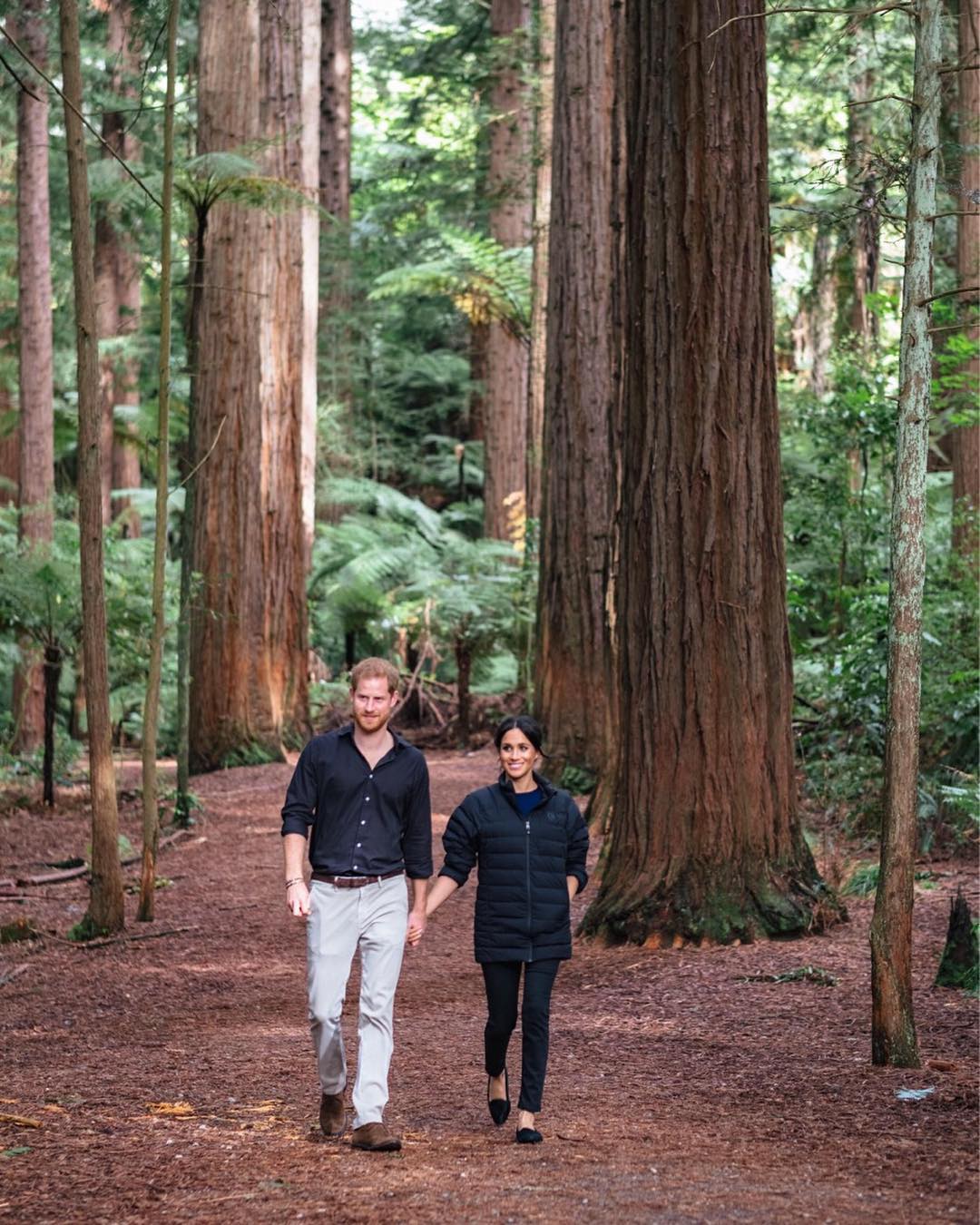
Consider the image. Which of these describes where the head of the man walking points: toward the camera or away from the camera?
toward the camera

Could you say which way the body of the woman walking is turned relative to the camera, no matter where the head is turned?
toward the camera

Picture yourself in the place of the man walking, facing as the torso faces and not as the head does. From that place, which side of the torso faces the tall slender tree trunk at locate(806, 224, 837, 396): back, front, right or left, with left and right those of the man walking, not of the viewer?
back

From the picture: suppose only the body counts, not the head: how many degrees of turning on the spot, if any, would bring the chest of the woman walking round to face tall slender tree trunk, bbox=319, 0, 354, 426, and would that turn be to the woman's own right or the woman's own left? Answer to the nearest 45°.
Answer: approximately 180°

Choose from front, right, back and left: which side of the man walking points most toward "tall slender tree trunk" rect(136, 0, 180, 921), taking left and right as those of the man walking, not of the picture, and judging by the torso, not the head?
back

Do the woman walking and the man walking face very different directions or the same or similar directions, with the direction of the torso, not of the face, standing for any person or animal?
same or similar directions

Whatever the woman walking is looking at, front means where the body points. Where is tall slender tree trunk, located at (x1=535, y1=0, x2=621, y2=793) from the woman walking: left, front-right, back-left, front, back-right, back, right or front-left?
back

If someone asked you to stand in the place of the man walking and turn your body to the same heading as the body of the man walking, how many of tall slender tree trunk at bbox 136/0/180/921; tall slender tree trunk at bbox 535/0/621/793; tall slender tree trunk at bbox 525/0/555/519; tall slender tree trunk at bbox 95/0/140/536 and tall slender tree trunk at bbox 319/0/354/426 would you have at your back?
5

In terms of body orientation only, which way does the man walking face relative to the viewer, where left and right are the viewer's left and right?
facing the viewer
